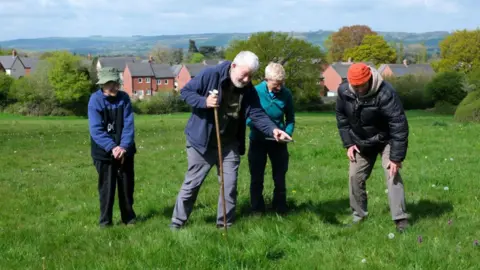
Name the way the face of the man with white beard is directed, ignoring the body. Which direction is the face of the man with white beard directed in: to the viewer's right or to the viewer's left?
to the viewer's right

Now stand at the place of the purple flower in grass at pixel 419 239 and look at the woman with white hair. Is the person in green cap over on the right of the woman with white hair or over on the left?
left

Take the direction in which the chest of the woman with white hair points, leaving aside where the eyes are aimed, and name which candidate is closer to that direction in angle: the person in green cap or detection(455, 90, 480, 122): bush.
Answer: the person in green cap

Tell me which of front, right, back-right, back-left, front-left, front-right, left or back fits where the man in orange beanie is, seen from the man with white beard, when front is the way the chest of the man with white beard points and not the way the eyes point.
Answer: front-left

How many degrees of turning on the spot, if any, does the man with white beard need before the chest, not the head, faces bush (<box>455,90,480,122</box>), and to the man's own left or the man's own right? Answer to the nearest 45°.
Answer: approximately 90° to the man's own left

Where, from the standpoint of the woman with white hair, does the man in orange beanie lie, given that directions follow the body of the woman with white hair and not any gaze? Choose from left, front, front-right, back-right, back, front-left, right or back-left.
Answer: front-left

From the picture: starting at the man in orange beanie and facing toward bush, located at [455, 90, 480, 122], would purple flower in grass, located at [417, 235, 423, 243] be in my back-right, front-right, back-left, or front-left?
back-right

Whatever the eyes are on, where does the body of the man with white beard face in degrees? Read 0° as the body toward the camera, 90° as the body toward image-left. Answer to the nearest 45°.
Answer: approximately 315°
